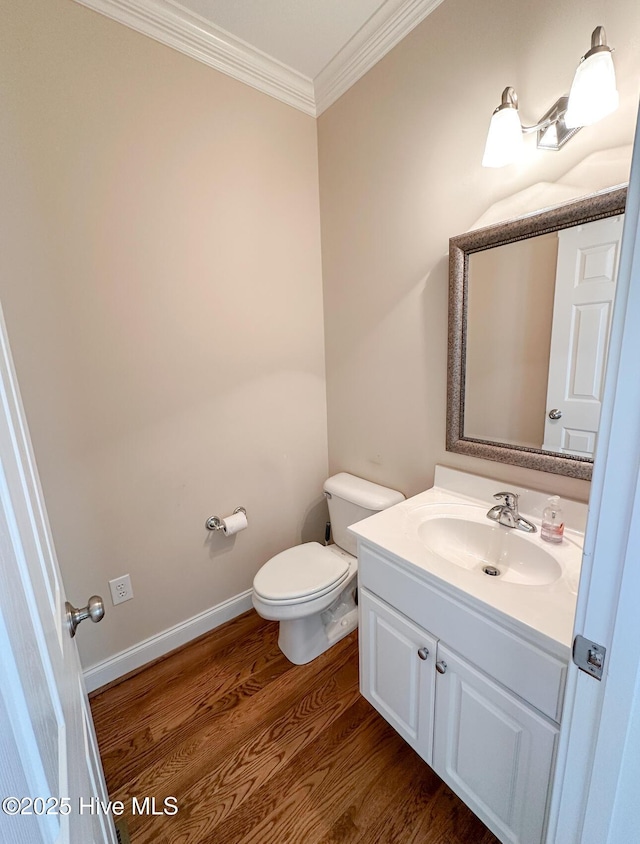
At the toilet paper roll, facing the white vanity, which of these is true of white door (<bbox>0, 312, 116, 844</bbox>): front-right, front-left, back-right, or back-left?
front-right

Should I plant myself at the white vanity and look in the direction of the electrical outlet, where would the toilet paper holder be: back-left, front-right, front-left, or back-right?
front-right

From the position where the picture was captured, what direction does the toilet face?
facing the viewer and to the left of the viewer

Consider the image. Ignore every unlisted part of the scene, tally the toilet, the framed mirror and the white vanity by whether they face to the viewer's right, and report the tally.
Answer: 0

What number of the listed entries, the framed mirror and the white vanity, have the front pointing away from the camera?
0

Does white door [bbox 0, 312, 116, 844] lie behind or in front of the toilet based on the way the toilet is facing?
in front

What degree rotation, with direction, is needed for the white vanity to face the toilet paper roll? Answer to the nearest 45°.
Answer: approximately 45° to its right

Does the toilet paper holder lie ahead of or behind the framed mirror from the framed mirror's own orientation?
ahead

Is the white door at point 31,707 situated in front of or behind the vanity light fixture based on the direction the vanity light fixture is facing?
in front

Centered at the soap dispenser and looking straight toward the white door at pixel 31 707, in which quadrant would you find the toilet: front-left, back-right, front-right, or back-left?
front-right
